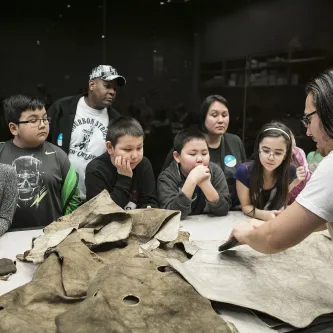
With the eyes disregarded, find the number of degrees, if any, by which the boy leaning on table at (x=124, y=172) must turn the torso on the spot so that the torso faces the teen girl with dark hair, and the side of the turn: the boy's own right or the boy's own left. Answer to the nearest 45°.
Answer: approximately 45° to the boy's own left

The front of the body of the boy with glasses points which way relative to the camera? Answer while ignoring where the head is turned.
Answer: toward the camera

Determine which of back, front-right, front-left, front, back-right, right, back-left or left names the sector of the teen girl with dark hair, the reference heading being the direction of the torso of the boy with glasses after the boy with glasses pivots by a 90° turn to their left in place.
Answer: front

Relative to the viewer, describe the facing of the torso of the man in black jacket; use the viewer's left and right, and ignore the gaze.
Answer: facing the viewer and to the right of the viewer

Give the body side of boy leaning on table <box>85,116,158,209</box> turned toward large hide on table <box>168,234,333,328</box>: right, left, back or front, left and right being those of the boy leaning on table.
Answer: front

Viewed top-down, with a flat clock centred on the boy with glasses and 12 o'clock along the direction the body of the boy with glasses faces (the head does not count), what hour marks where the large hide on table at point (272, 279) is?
The large hide on table is roughly at 11 o'clock from the boy with glasses.

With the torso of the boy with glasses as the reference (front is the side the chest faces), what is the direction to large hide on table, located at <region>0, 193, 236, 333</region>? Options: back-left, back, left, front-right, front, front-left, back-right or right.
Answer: front

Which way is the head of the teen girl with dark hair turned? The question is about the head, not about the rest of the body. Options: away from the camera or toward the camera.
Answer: toward the camera

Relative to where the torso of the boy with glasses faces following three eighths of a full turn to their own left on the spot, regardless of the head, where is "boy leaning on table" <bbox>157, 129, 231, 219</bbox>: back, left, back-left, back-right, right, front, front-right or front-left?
front-right

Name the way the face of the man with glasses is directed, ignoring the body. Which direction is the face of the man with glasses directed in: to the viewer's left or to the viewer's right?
to the viewer's left

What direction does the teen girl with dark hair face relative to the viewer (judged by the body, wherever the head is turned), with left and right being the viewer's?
facing the viewer

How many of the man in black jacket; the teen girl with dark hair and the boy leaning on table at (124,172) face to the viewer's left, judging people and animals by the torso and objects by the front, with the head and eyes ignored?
0

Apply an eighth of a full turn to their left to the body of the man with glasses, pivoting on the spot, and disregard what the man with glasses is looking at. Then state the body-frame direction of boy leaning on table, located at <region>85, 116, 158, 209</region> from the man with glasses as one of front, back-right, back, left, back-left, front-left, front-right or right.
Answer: right

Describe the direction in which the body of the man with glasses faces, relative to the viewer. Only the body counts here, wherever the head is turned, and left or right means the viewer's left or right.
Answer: facing to the left of the viewer
